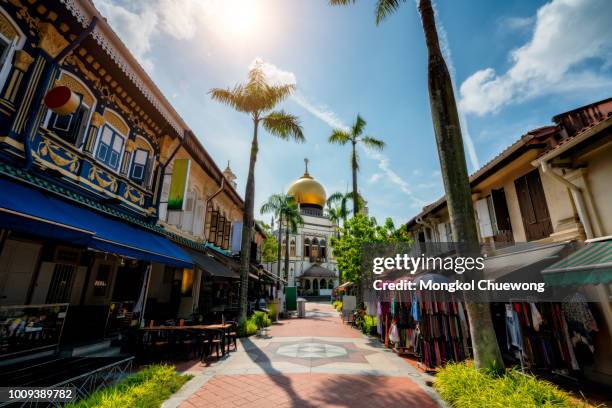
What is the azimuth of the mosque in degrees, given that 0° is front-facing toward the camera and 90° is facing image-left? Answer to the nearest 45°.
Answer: approximately 0°

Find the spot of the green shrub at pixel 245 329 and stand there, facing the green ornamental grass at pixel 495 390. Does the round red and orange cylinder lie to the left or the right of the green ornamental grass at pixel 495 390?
right

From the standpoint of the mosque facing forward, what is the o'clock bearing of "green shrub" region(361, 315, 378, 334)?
The green shrub is roughly at 12 o'clock from the mosque.

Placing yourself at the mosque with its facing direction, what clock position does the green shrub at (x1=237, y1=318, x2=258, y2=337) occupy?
The green shrub is roughly at 12 o'clock from the mosque.

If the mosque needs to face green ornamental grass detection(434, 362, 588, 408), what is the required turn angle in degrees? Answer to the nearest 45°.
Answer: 0° — it already faces it

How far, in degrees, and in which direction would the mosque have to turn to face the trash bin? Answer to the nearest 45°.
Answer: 0° — it already faces it

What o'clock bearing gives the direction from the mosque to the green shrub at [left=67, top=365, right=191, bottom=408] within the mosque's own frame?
The green shrub is roughly at 12 o'clock from the mosque.

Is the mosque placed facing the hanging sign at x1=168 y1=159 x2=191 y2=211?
yes

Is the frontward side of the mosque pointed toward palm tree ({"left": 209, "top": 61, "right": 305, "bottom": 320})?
yes

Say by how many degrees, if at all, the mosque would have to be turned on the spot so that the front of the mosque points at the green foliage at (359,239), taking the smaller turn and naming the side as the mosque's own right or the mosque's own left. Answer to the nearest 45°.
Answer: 0° — it already faces it
